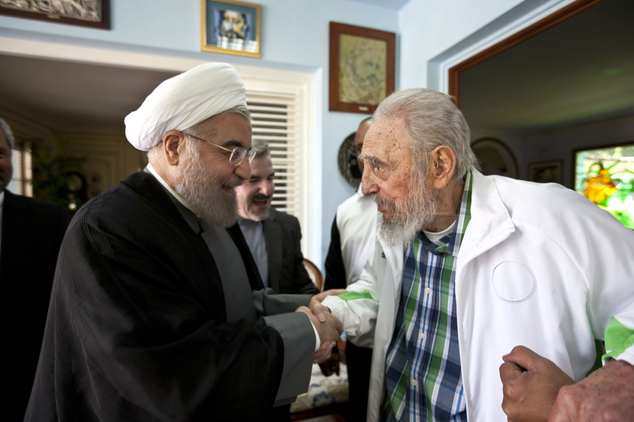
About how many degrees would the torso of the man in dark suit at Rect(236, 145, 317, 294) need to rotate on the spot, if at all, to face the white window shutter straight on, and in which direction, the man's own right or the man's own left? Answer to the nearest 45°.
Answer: approximately 180°

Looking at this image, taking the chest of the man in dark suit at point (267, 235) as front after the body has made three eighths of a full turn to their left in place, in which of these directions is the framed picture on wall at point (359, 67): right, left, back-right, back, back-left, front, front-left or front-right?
front

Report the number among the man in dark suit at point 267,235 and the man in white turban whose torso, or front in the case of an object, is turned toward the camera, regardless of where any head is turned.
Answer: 1

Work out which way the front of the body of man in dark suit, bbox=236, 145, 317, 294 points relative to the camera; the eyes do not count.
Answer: toward the camera

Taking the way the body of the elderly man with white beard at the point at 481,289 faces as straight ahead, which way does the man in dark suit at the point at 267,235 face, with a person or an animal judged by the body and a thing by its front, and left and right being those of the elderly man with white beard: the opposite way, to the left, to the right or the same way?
to the left

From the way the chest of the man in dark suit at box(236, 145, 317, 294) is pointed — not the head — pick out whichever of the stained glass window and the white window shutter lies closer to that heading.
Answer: the stained glass window

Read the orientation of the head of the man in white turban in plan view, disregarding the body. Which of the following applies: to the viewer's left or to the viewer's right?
to the viewer's right

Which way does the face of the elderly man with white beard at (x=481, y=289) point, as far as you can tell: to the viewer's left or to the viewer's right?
to the viewer's left

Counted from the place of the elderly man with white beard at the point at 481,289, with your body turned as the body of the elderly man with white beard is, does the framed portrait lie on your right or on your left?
on your right

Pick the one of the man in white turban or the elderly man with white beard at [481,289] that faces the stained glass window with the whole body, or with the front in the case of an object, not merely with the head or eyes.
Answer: the man in white turban

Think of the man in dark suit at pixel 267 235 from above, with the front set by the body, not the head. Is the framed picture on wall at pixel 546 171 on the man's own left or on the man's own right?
on the man's own left

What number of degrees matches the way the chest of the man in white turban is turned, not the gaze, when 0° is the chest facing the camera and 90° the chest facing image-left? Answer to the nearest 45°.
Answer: approximately 270°

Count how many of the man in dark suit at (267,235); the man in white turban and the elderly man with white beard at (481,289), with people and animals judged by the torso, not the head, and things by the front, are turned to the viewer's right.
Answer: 1

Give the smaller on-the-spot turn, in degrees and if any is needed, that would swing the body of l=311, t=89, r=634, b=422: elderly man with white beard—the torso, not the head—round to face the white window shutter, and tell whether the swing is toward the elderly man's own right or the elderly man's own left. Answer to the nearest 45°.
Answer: approximately 90° to the elderly man's own right

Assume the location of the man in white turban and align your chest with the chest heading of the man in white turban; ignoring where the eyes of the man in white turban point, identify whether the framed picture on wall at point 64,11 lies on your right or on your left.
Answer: on your left
